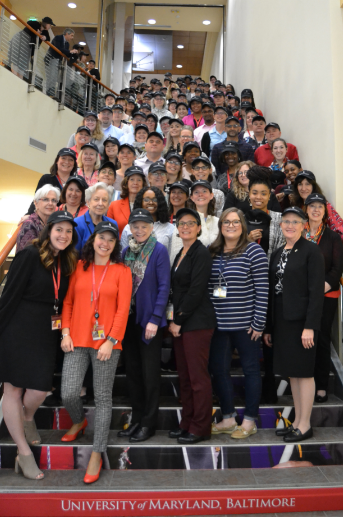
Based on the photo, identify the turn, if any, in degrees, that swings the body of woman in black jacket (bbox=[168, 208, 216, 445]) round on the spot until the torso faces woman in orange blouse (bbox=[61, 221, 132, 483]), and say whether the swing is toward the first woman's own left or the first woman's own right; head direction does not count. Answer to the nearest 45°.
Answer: approximately 45° to the first woman's own right

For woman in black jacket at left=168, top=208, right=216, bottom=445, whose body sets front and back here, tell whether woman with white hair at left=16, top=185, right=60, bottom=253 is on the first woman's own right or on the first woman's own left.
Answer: on the first woman's own right

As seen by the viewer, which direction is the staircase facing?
toward the camera

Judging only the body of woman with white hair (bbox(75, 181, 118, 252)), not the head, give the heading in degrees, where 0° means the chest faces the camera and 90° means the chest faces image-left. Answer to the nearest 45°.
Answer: approximately 0°

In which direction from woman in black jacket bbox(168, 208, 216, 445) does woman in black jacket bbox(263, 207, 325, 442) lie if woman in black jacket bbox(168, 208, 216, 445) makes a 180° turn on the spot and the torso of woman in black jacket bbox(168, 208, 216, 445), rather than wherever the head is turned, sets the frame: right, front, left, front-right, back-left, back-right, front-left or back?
front-right

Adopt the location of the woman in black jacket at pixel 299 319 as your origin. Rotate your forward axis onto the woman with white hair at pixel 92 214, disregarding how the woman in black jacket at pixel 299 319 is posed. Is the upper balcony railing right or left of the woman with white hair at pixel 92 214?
right

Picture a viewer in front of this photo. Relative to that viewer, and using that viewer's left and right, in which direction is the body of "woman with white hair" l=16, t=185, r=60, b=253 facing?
facing the viewer and to the right of the viewer

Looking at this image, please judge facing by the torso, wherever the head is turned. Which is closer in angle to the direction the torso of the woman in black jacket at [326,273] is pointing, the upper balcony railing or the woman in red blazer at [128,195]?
the woman in red blazer

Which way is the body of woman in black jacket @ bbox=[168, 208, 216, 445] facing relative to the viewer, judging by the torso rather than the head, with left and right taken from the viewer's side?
facing the viewer and to the left of the viewer

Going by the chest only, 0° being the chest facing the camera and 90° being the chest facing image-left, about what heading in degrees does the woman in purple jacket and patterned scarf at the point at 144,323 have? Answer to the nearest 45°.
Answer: approximately 45°

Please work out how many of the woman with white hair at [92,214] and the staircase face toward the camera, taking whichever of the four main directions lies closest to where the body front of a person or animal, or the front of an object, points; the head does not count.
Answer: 2
